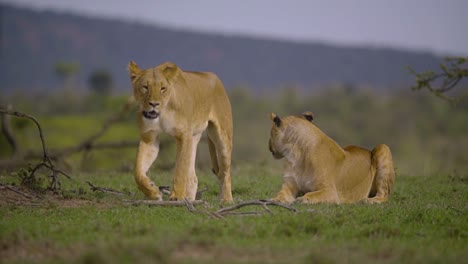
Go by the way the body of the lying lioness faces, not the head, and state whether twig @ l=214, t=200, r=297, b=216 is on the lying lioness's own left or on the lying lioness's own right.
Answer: on the lying lioness's own left

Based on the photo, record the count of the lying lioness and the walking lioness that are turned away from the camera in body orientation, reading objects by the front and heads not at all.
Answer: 0

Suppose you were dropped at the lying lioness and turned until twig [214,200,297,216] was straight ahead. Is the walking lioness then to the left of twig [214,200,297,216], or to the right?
right

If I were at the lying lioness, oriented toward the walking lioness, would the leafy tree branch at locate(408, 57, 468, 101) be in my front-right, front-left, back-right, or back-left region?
back-right

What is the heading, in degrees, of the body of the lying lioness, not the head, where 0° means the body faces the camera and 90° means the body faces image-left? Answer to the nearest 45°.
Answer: approximately 90°

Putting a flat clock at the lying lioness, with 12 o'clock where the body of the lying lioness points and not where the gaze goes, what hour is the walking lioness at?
The walking lioness is roughly at 11 o'clock from the lying lioness.

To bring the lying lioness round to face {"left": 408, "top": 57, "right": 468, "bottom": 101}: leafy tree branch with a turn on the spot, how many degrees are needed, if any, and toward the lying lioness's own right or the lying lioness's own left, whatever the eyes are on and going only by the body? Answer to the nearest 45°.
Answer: approximately 135° to the lying lioness's own right

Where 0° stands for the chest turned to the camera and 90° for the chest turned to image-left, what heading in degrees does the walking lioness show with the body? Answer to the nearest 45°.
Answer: approximately 45°

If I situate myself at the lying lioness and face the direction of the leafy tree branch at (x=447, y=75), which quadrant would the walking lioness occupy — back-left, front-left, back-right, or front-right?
back-left

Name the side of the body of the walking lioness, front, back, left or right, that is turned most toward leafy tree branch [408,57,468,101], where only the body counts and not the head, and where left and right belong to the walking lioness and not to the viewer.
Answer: back

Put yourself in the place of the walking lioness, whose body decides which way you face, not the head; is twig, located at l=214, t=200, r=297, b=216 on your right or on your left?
on your left

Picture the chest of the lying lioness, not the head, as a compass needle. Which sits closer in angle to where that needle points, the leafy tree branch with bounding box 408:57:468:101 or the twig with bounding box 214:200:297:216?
the twig
